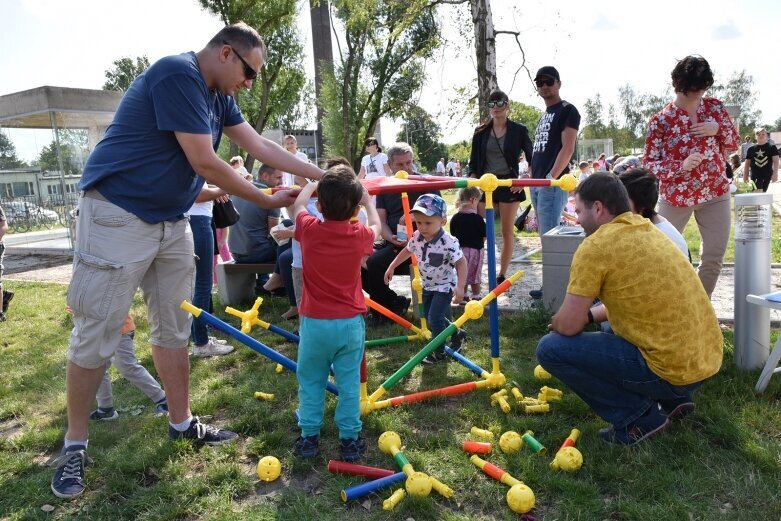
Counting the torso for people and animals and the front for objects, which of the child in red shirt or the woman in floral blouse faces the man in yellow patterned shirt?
the woman in floral blouse

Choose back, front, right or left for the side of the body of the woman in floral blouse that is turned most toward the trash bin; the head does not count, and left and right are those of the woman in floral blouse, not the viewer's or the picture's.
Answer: right

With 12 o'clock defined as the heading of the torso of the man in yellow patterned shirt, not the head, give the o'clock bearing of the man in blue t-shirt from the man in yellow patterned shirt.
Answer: The man in blue t-shirt is roughly at 10 o'clock from the man in yellow patterned shirt.

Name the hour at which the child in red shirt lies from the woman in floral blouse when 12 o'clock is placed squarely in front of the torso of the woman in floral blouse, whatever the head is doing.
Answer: The child in red shirt is roughly at 1 o'clock from the woman in floral blouse.

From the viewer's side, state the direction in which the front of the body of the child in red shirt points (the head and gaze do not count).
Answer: away from the camera

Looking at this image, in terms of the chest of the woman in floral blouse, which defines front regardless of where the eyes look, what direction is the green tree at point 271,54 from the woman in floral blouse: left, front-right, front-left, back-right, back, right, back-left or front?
back-right

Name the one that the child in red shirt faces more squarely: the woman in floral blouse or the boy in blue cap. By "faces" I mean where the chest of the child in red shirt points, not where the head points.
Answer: the boy in blue cap

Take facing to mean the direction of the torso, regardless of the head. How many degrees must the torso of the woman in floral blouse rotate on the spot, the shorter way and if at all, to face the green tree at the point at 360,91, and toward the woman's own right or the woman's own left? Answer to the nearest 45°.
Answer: approximately 135° to the woman's own right

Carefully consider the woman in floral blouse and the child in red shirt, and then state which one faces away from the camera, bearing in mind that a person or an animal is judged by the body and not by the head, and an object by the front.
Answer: the child in red shirt

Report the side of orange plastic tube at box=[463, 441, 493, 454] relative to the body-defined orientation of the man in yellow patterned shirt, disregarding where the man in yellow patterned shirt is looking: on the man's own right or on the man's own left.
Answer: on the man's own left

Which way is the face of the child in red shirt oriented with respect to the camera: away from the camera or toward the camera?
away from the camera

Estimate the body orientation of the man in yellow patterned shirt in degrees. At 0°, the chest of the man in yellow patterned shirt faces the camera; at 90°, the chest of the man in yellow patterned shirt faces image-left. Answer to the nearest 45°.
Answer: approximately 135°

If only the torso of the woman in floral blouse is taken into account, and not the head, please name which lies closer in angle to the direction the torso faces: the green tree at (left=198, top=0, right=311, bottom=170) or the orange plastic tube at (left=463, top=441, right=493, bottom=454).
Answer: the orange plastic tube

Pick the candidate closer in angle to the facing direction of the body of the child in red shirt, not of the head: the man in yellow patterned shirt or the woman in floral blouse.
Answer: the woman in floral blouse

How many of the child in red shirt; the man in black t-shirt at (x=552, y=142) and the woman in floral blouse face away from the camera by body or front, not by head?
1

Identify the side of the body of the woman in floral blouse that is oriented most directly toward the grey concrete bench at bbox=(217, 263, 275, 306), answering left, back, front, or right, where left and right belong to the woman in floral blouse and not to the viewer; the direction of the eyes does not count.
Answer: right

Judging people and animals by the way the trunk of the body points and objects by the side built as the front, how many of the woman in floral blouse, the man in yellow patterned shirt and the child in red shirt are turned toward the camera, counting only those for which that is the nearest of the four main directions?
1
